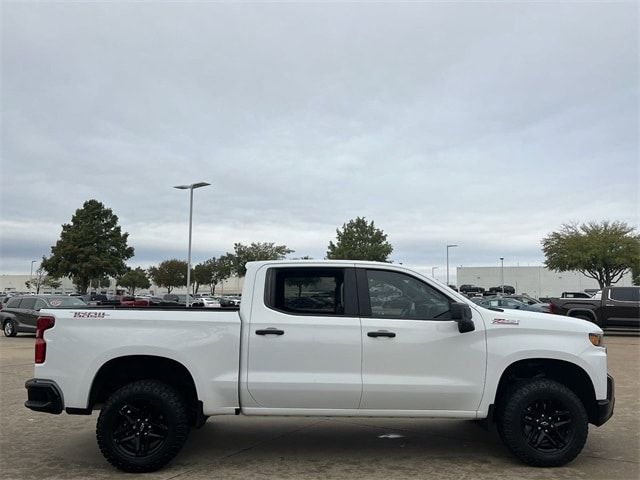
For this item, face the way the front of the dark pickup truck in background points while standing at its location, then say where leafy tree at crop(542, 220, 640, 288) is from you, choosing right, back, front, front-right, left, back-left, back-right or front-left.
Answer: left

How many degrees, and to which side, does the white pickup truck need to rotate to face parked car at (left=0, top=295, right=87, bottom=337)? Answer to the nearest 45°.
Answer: approximately 135° to its left

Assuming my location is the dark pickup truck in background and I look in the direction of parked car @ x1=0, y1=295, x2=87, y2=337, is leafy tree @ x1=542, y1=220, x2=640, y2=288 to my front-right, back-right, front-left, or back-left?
back-right

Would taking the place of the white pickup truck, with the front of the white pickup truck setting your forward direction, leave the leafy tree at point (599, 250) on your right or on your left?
on your left

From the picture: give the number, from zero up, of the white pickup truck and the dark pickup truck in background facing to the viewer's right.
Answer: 2

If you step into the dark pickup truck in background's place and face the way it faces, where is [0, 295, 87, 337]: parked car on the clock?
The parked car is roughly at 5 o'clock from the dark pickup truck in background.

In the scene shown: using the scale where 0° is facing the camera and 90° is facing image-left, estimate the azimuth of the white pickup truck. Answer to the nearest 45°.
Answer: approximately 270°

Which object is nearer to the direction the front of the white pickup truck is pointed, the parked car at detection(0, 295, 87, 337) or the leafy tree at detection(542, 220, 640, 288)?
the leafy tree

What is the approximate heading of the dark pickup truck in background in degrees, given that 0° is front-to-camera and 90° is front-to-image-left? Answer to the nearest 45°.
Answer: approximately 270°

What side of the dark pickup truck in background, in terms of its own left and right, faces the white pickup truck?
right

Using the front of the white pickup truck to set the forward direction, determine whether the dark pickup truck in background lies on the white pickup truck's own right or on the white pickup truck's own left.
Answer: on the white pickup truck's own left
